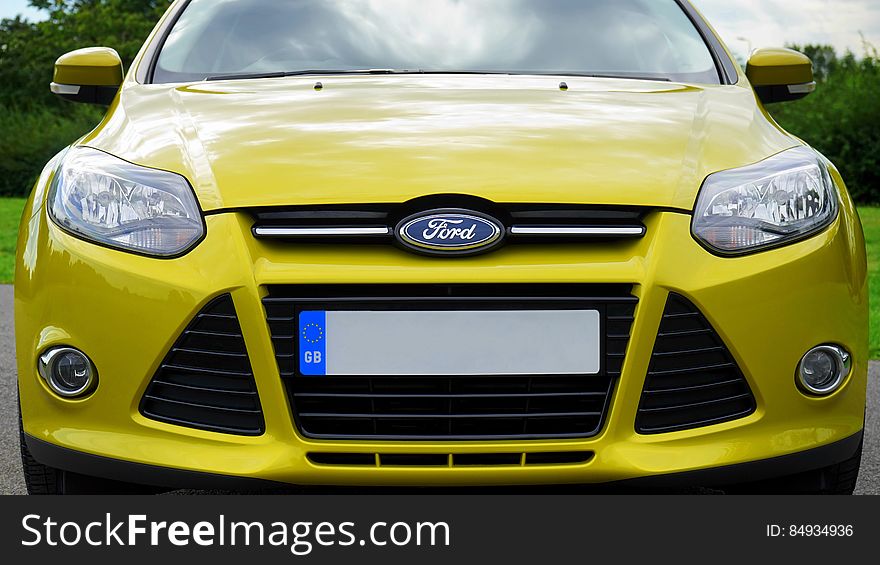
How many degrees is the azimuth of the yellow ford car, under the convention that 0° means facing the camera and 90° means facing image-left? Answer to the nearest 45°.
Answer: approximately 0°
